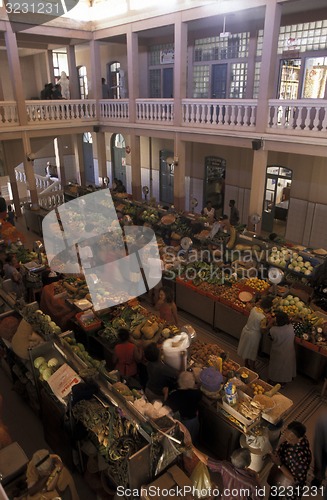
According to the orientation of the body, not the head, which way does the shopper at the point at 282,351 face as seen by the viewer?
away from the camera

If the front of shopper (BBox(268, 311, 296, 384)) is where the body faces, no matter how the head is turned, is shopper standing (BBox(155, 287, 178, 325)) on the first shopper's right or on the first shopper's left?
on the first shopper's left

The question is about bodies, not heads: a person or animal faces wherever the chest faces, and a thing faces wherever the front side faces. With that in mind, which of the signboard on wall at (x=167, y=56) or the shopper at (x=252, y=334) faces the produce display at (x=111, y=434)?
the signboard on wall

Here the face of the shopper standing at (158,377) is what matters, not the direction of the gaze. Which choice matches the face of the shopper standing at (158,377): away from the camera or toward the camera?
away from the camera

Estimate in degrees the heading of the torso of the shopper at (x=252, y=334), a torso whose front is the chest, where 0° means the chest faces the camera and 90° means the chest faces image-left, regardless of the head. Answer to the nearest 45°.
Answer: approximately 225°

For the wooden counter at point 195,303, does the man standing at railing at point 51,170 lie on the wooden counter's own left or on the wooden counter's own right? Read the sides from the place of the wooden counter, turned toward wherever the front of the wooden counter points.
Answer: on the wooden counter's own right

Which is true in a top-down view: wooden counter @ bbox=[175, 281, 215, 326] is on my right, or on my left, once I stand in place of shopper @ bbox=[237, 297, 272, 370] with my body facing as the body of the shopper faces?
on my left

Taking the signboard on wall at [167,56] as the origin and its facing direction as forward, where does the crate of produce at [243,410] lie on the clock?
The crate of produce is roughly at 12 o'clock from the signboard on wall.

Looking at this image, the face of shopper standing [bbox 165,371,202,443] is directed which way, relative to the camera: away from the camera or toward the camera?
away from the camera

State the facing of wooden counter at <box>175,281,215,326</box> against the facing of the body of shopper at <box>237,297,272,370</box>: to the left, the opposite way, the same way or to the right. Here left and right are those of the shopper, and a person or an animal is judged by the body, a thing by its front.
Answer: the opposite way
